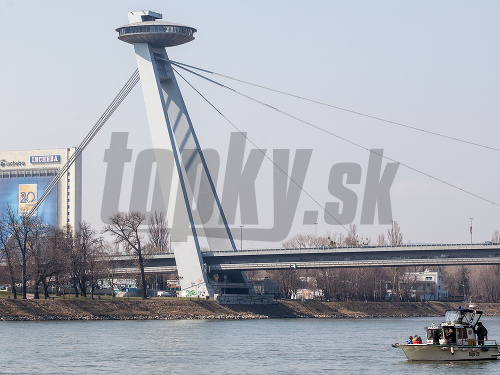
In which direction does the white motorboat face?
to the viewer's left
